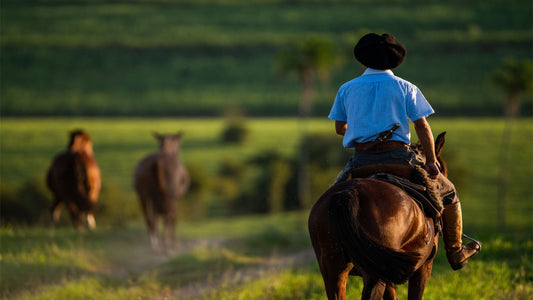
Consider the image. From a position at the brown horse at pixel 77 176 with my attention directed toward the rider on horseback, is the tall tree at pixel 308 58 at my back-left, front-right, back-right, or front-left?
back-left

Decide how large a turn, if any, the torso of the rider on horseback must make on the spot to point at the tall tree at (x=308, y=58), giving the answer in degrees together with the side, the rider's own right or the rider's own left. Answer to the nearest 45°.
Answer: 0° — they already face it

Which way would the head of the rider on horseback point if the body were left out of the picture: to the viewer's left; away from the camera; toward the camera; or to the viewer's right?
away from the camera

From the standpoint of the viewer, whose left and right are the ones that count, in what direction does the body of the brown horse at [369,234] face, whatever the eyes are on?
facing away from the viewer and to the right of the viewer

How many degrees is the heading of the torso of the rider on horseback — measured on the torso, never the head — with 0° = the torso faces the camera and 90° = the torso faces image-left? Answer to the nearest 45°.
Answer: approximately 180°
